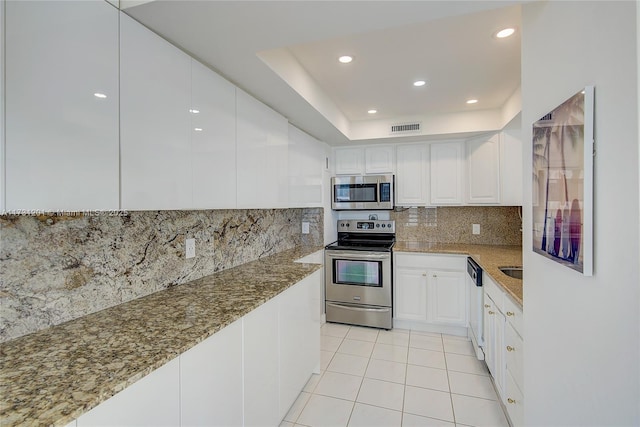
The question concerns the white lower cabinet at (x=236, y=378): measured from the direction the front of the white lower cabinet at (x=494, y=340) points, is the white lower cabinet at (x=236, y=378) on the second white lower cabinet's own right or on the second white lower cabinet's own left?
on the second white lower cabinet's own left

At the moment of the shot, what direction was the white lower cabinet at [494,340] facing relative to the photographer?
facing to the left of the viewer

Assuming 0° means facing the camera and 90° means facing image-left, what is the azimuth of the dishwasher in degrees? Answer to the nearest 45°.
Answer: approximately 90°

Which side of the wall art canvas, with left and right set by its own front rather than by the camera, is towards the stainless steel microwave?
right

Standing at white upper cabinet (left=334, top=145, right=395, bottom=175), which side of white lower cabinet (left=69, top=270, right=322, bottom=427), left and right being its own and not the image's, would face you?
left

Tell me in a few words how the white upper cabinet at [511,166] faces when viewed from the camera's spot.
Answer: facing to the left of the viewer

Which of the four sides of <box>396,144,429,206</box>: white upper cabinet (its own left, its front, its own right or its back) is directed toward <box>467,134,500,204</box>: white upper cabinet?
left

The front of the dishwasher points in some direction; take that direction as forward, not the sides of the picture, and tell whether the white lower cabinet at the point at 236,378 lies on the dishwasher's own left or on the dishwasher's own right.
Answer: on the dishwasher's own left

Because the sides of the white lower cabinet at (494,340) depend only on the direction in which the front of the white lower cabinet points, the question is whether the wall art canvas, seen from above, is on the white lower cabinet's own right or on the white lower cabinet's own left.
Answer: on the white lower cabinet's own left

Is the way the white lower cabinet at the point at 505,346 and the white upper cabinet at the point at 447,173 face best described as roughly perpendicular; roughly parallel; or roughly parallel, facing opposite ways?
roughly perpendicular

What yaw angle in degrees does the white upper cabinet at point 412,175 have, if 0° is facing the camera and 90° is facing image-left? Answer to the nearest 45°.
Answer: approximately 0°

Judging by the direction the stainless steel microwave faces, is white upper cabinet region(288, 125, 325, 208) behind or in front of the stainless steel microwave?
in front

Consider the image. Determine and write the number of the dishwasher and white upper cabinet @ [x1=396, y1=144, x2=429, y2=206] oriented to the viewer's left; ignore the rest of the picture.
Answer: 1
